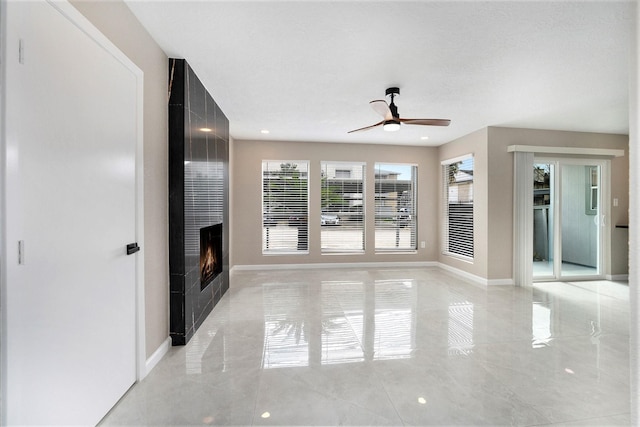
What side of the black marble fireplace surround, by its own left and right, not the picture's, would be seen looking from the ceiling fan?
front

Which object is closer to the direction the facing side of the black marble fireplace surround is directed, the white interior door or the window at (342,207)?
the window

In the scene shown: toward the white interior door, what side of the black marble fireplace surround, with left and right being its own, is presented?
right

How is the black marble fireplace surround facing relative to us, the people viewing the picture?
facing to the right of the viewer

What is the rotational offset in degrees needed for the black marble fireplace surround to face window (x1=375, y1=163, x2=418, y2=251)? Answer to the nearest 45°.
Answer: approximately 45° to its left
